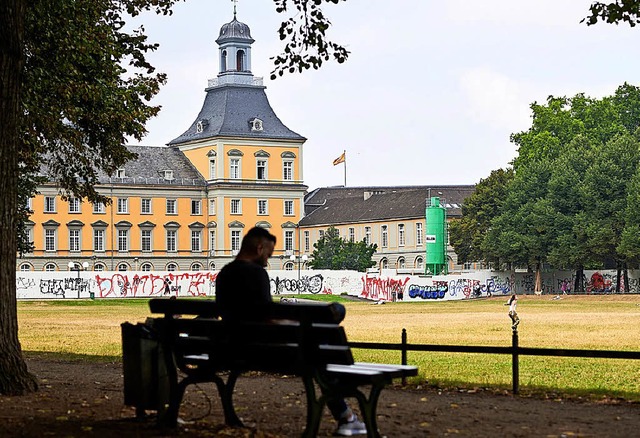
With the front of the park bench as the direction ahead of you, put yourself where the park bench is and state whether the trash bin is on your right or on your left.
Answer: on your left

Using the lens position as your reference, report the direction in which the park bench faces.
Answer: facing away from the viewer and to the right of the viewer

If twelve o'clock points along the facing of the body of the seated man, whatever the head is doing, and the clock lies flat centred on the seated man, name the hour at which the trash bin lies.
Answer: The trash bin is roughly at 9 o'clock from the seated man.

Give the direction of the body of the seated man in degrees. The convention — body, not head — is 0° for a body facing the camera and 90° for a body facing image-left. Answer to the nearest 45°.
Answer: approximately 225°

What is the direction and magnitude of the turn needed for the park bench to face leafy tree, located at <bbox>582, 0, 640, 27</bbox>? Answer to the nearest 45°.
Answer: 0° — it already faces it

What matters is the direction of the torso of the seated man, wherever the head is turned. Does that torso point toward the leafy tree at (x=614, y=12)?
yes

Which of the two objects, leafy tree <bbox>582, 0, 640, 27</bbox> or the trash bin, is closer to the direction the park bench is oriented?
the leafy tree
